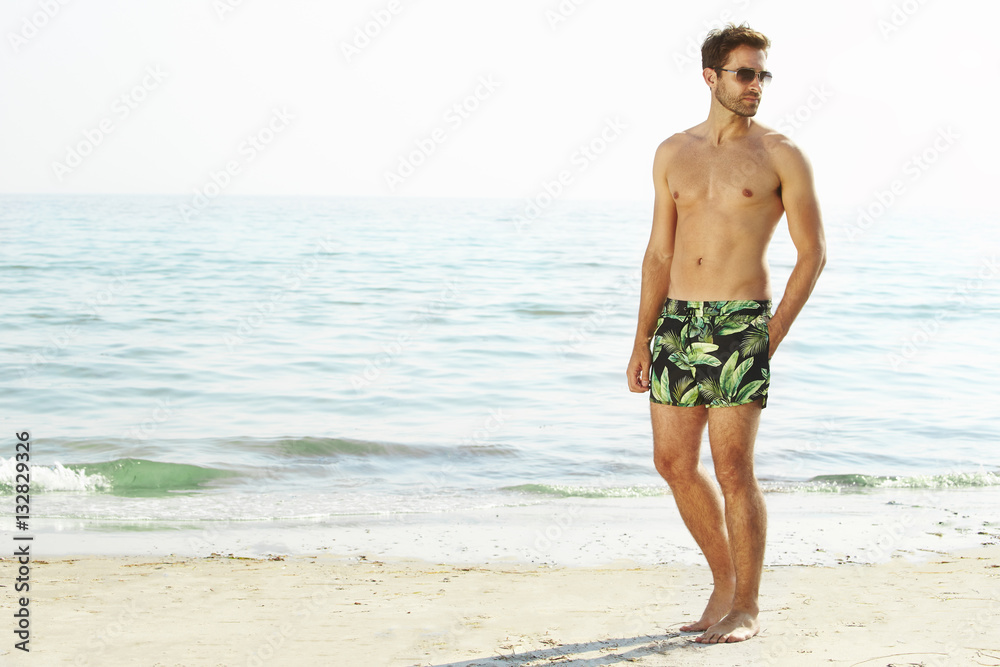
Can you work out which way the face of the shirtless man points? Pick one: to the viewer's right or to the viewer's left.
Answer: to the viewer's right

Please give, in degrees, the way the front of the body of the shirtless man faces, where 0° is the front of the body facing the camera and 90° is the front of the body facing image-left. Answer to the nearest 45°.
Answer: approximately 45°
